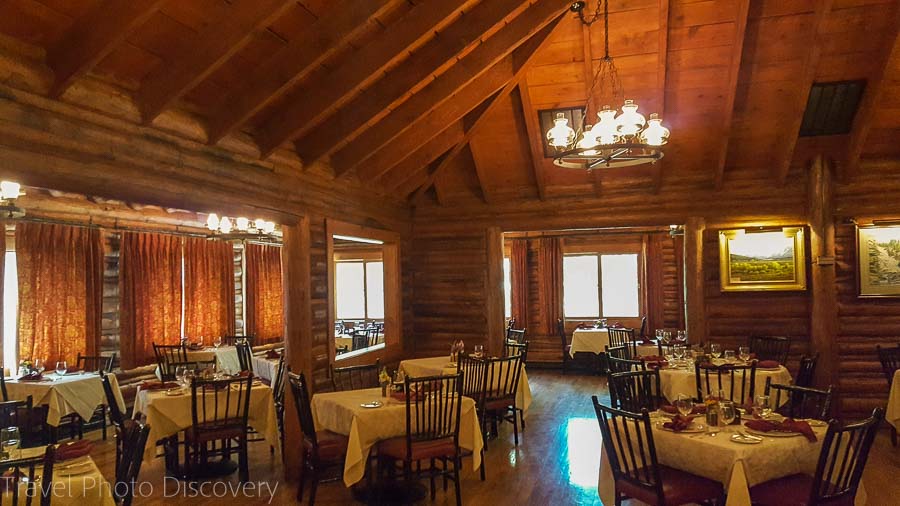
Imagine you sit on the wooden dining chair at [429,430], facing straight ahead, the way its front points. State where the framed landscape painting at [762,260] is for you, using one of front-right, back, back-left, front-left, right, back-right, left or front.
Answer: right

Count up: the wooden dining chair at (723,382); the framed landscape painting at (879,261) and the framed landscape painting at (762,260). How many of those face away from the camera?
1

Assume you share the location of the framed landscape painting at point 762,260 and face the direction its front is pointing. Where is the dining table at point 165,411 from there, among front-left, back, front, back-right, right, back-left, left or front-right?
front-right

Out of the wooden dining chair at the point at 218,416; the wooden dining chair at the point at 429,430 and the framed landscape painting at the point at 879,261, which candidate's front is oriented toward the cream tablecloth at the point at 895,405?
the framed landscape painting

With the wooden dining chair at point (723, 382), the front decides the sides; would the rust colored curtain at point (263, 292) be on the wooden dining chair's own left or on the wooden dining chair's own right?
on the wooden dining chair's own left

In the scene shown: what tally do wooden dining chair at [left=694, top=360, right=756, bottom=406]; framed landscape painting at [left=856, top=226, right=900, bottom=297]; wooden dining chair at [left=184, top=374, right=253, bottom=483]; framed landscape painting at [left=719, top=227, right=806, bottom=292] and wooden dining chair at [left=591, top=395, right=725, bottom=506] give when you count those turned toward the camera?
2

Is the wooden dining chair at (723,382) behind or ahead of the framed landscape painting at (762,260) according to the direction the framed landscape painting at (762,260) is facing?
ahead

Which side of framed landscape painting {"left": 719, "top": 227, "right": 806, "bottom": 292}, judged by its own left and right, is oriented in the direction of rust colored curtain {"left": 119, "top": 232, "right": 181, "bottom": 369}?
right

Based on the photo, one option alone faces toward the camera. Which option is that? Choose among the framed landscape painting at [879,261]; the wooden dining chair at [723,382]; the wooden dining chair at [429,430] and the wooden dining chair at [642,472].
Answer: the framed landscape painting

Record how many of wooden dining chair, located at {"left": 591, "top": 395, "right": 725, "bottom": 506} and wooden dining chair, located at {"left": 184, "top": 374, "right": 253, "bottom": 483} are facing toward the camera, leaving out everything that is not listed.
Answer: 0

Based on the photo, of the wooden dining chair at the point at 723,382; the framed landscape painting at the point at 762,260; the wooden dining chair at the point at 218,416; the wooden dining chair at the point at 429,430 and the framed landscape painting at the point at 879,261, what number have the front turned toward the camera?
2

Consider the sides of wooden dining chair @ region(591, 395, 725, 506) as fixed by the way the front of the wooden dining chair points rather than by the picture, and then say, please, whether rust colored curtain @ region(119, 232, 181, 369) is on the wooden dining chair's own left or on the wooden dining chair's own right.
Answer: on the wooden dining chair's own left

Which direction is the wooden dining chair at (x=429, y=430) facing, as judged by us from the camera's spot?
facing away from the viewer and to the left of the viewer

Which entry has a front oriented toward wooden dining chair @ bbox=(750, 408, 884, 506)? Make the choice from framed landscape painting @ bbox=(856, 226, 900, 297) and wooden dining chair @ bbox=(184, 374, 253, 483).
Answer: the framed landscape painting

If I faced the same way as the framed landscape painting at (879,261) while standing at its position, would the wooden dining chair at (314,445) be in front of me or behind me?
in front

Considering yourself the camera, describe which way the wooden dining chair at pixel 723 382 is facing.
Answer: facing away from the viewer

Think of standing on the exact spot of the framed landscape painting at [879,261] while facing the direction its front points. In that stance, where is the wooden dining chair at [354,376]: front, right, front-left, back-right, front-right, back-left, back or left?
front-right

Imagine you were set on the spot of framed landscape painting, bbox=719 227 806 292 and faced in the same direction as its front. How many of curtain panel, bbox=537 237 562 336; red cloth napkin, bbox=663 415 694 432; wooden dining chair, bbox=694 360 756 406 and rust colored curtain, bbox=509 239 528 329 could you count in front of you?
2
